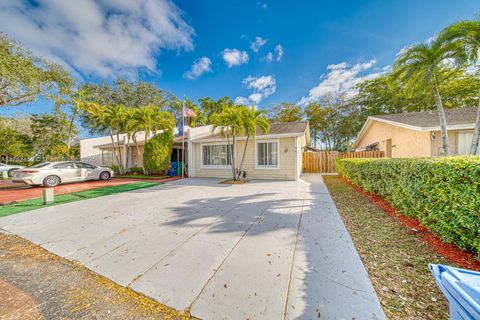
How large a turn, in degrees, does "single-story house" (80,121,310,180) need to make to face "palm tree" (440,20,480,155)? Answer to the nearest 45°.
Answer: approximately 45° to its left

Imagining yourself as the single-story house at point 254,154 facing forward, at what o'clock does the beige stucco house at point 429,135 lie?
The beige stucco house is roughly at 10 o'clock from the single-story house.

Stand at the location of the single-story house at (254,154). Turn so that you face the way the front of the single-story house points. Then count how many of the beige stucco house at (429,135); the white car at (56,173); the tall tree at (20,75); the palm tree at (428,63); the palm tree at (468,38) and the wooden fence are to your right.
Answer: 2

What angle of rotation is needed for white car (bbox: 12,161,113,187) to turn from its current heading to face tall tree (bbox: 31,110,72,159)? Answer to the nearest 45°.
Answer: approximately 45° to its left

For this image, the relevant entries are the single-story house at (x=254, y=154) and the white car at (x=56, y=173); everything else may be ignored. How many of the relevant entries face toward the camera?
1

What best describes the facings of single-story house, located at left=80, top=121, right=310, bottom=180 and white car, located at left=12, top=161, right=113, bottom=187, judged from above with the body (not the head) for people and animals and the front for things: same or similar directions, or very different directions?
very different directions

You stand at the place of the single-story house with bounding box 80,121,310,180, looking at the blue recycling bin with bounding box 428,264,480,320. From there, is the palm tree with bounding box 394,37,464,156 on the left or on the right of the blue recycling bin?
left

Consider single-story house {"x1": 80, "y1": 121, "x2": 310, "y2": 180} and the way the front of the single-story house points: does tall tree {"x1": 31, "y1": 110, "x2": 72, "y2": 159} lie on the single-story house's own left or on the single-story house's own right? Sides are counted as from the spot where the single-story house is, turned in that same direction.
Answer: on the single-story house's own right

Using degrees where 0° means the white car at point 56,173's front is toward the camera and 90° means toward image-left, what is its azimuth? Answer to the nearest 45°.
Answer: approximately 225°

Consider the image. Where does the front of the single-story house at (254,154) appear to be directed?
toward the camera

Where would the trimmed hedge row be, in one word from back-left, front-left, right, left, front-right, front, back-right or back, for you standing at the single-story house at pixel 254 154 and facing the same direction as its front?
front

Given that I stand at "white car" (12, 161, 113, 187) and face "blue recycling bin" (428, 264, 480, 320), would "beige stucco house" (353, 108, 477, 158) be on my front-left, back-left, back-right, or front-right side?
front-left
